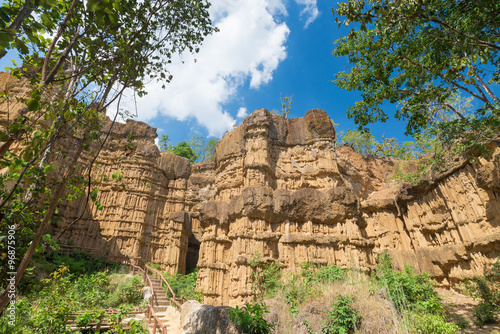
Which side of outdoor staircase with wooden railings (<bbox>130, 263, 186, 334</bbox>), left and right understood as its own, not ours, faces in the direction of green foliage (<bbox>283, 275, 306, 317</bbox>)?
left

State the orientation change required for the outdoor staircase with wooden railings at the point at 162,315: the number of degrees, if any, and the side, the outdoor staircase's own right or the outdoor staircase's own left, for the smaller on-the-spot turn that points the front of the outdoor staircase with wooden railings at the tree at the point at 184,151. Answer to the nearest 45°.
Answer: approximately 180°

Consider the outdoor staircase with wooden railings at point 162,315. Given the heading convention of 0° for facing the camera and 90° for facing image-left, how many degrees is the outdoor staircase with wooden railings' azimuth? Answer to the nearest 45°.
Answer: approximately 0°
